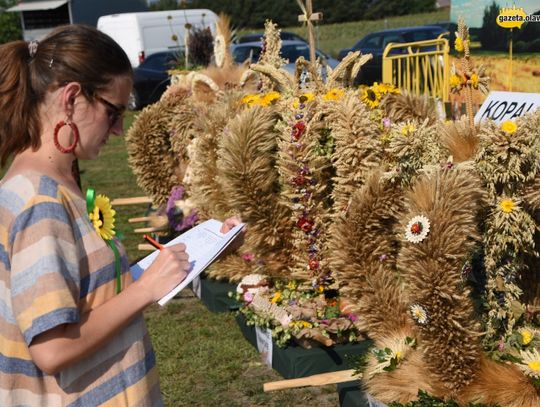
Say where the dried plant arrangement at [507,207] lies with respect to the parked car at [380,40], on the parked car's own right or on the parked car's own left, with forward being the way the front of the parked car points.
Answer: on the parked car's own left

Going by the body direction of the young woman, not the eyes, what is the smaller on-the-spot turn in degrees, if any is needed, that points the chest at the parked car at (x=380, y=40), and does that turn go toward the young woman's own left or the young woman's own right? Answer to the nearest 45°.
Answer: approximately 45° to the young woman's own left

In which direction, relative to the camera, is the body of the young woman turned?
to the viewer's right

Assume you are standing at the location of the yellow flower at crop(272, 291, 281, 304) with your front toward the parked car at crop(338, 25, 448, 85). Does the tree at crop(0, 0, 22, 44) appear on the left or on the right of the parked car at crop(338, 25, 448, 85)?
left

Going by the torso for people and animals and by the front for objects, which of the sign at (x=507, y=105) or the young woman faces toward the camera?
the sign

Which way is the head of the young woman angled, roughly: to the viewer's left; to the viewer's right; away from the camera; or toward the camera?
to the viewer's right

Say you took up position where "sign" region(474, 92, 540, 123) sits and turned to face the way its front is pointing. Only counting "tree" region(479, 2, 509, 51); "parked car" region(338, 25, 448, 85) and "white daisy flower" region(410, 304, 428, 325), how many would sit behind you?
2

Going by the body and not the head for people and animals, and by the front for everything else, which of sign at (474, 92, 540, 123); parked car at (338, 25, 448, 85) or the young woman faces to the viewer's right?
the young woman

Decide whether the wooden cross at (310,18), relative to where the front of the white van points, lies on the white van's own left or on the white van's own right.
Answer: on the white van's own right

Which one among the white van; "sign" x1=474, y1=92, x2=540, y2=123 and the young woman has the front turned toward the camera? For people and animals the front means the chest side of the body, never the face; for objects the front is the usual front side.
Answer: the sign

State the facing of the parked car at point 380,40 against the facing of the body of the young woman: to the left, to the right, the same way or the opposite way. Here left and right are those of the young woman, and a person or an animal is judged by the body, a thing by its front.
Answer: the opposite way

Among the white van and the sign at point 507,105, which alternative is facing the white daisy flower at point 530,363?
the sign

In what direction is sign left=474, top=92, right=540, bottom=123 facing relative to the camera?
toward the camera
